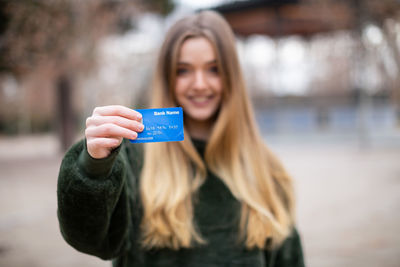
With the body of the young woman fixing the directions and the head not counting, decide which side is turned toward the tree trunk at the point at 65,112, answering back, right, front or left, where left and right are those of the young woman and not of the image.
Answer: back

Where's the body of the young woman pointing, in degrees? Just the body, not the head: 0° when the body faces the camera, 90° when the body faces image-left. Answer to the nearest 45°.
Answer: approximately 0°
